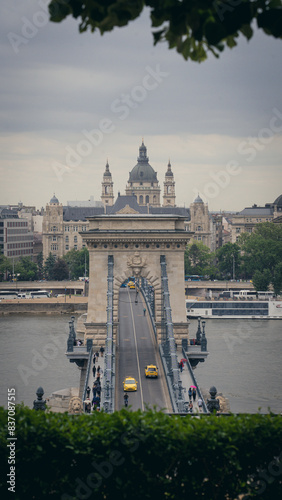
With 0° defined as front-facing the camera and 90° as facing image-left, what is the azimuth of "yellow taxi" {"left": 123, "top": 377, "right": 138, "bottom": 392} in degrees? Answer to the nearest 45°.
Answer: approximately 0°

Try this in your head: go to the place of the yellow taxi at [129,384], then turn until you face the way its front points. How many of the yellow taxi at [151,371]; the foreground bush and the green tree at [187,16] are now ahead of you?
2

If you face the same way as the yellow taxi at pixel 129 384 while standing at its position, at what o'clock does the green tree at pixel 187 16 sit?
The green tree is roughly at 12 o'clock from the yellow taxi.

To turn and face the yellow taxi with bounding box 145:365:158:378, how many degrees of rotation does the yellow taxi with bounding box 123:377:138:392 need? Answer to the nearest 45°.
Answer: approximately 135° to its left

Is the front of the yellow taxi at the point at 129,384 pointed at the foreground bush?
yes
